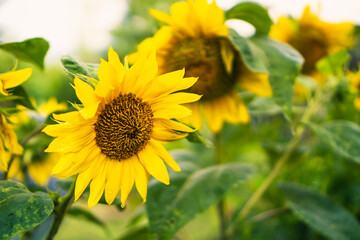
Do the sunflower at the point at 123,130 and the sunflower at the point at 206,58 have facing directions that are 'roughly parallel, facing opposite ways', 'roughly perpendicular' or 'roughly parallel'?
roughly parallel

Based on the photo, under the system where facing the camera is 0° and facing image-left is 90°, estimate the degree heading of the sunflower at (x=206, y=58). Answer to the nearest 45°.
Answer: approximately 0°

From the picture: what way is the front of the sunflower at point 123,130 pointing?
toward the camera

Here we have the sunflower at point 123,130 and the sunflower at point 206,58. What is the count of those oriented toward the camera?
2
